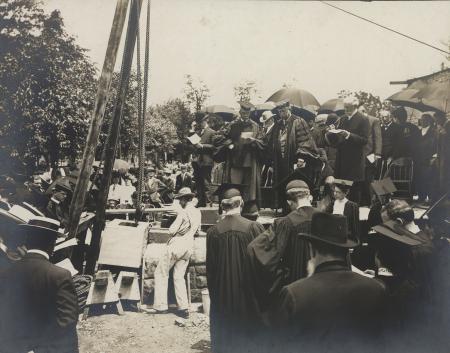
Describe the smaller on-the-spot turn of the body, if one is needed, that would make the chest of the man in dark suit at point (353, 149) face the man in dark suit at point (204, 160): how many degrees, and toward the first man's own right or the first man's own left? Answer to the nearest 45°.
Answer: approximately 90° to the first man's own right

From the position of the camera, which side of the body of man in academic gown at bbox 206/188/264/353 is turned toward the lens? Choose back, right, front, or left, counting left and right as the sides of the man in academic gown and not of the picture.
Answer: back

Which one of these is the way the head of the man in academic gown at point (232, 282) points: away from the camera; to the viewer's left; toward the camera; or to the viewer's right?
away from the camera

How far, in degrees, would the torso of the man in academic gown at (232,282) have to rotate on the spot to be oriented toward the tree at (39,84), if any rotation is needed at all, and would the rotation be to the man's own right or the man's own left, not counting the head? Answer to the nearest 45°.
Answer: approximately 45° to the man's own left

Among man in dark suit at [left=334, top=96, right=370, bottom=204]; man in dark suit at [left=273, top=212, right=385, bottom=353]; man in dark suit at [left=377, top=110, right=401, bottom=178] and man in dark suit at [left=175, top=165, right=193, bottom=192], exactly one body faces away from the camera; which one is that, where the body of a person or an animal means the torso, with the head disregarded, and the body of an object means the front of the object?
man in dark suit at [left=273, top=212, right=385, bottom=353]

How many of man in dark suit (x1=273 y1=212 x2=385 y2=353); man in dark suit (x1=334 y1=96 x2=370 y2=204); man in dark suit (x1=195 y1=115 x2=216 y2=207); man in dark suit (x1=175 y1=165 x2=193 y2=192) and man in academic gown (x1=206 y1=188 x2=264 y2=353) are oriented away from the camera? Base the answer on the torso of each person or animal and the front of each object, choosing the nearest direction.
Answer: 2

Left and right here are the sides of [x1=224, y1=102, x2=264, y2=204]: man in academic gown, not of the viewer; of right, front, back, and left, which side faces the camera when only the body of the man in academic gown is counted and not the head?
front

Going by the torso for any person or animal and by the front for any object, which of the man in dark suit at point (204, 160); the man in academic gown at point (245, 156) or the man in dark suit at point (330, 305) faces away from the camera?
the man in dark suit at point (330, 305)

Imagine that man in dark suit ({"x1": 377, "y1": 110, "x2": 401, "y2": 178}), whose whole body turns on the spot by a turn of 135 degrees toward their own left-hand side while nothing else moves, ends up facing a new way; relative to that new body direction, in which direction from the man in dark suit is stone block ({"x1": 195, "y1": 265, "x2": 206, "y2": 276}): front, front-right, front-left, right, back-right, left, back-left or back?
back-right
